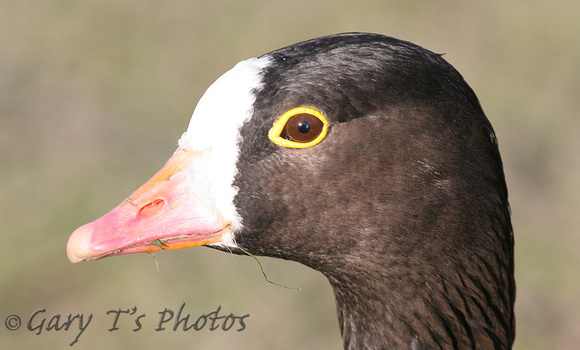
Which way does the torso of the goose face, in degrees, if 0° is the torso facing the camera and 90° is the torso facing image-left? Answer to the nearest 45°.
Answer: approximately 90°
